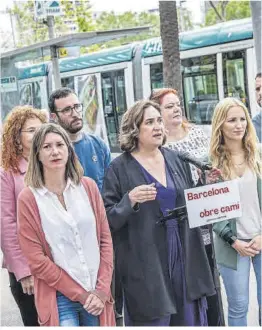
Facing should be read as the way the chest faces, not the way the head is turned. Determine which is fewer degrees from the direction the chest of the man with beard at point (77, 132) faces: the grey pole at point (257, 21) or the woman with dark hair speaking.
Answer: the woman with dark hair speaking

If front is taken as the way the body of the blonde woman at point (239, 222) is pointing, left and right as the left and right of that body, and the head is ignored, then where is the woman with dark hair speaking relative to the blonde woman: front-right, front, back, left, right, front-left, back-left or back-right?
right

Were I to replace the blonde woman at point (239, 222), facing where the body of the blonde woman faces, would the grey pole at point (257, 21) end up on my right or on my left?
on my left

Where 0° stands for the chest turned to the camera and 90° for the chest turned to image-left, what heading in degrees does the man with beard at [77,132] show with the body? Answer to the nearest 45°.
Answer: approximately 315°

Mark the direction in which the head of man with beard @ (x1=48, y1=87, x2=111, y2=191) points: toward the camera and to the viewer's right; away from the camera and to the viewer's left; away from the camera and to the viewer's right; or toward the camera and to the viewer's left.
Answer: toward the camera and to the viewer's right

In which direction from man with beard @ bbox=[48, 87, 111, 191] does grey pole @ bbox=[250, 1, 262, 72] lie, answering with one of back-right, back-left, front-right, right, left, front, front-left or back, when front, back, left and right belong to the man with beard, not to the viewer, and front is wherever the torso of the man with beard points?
left

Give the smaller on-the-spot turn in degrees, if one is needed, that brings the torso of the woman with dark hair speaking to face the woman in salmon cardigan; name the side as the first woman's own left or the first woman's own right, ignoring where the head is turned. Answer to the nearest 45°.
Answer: approximately 90° to the first woman's own right

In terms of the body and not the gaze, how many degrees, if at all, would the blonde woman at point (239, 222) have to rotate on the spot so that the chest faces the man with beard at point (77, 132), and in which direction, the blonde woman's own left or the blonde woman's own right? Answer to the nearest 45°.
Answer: approximately 135° to the blonde woman's own right

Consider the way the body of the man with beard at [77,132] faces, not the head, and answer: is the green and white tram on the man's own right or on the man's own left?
on the man's own left

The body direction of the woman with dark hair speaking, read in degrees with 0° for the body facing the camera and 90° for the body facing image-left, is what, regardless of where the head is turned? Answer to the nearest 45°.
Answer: approximately 315°
